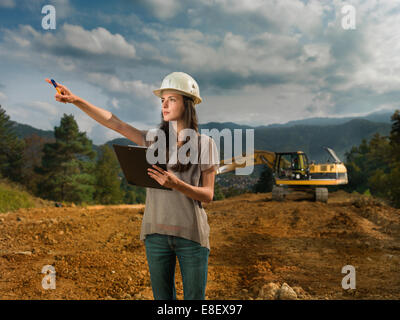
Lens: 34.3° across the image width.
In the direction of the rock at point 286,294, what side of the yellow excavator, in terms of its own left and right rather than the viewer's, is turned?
left

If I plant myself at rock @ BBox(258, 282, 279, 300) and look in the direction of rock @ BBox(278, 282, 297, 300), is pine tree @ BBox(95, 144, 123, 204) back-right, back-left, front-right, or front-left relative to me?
back-left

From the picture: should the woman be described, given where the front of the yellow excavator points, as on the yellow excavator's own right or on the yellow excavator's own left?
on the yellow excavator's own left

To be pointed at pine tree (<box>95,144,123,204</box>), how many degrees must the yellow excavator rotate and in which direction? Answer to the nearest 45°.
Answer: approximately 45° to its right

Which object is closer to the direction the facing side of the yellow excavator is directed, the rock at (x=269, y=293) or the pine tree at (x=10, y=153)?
the pine tree

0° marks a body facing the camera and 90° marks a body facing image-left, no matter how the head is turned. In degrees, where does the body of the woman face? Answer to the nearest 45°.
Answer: approximately 45°

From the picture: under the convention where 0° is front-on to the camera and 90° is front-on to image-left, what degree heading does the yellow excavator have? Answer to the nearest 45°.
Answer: approximately 90°

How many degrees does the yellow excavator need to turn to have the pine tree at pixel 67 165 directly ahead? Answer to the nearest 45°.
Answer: approximately 45° to its right

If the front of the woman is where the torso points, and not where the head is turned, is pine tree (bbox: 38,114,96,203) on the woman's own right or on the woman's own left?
on the woman's own right
